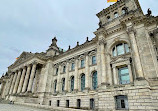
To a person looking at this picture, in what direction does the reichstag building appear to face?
facing the viewer and to the left of the viewer
